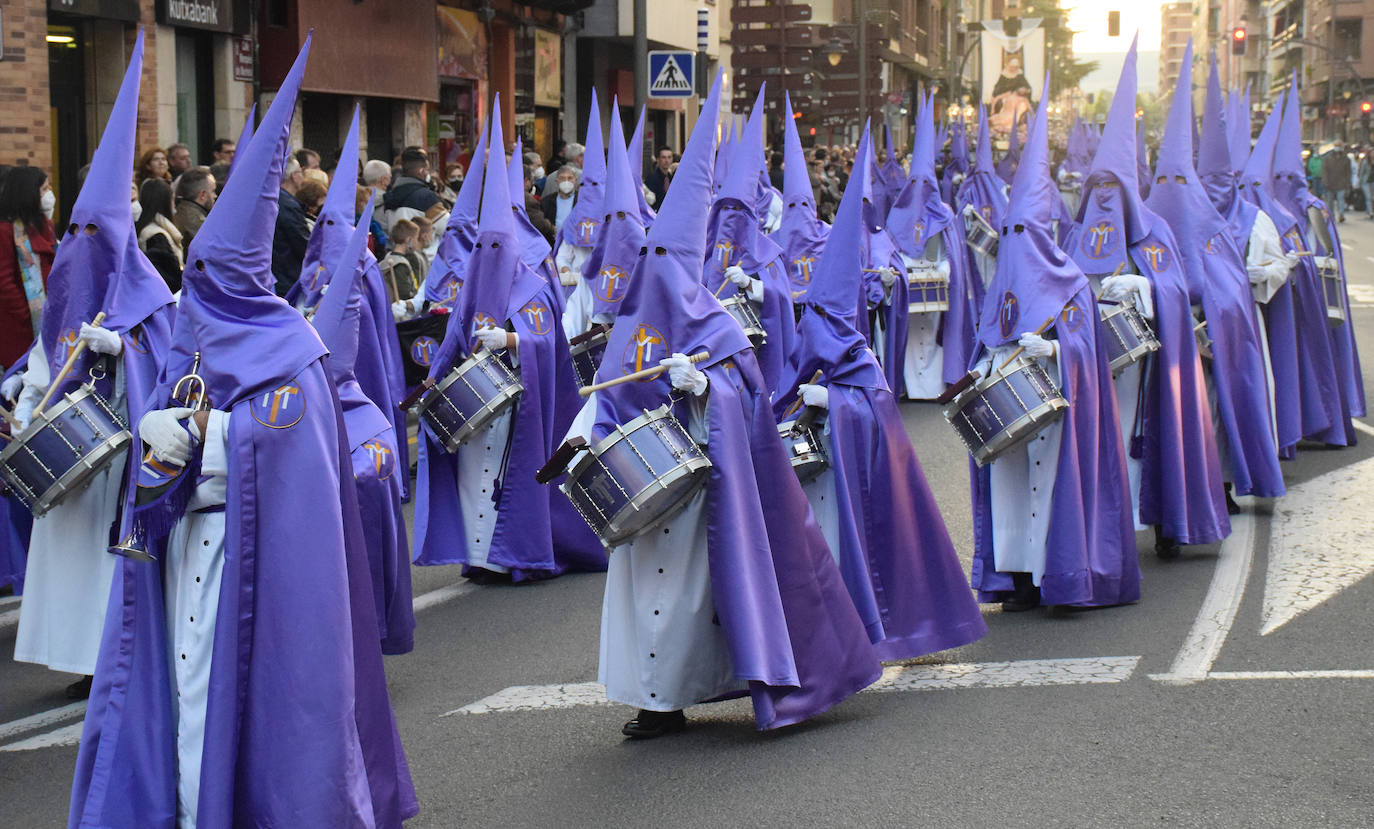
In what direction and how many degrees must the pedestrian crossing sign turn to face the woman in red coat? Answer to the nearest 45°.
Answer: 0° — it already faces them

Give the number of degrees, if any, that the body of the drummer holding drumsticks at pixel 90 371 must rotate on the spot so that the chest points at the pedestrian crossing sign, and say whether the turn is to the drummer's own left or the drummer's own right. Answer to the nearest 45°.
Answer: approximately 180°

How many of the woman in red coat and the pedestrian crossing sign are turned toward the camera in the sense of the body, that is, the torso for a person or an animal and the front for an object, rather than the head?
1

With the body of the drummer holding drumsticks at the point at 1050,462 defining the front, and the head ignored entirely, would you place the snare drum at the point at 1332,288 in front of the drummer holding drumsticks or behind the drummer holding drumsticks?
behind

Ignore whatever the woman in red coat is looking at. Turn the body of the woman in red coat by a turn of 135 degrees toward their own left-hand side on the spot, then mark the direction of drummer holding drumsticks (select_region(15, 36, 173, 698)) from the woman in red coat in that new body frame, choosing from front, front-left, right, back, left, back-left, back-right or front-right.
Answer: back-left

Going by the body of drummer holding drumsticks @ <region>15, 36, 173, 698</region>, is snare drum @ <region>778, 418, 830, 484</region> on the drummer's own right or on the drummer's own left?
on the drummer's own left

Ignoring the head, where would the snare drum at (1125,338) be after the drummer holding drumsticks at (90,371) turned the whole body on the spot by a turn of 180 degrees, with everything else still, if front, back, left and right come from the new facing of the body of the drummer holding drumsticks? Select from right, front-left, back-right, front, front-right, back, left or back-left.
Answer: front-right

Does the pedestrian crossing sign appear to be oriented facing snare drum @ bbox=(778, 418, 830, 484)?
yes

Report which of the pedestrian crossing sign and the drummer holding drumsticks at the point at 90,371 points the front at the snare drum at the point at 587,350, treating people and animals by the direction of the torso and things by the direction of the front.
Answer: the pedestrian crossing sign

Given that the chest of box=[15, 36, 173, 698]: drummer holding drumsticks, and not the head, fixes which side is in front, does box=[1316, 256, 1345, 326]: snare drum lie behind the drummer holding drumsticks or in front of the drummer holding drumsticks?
behind

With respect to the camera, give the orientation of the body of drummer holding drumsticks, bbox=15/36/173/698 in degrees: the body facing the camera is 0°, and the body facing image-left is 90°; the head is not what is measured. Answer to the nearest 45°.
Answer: approximately 45°

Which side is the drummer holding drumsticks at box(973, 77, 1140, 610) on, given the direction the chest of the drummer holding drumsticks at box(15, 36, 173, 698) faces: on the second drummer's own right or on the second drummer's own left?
on the second drummer's own left

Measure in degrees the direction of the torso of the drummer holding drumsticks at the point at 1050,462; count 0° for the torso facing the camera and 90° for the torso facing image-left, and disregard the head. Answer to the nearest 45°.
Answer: approximately 45°
